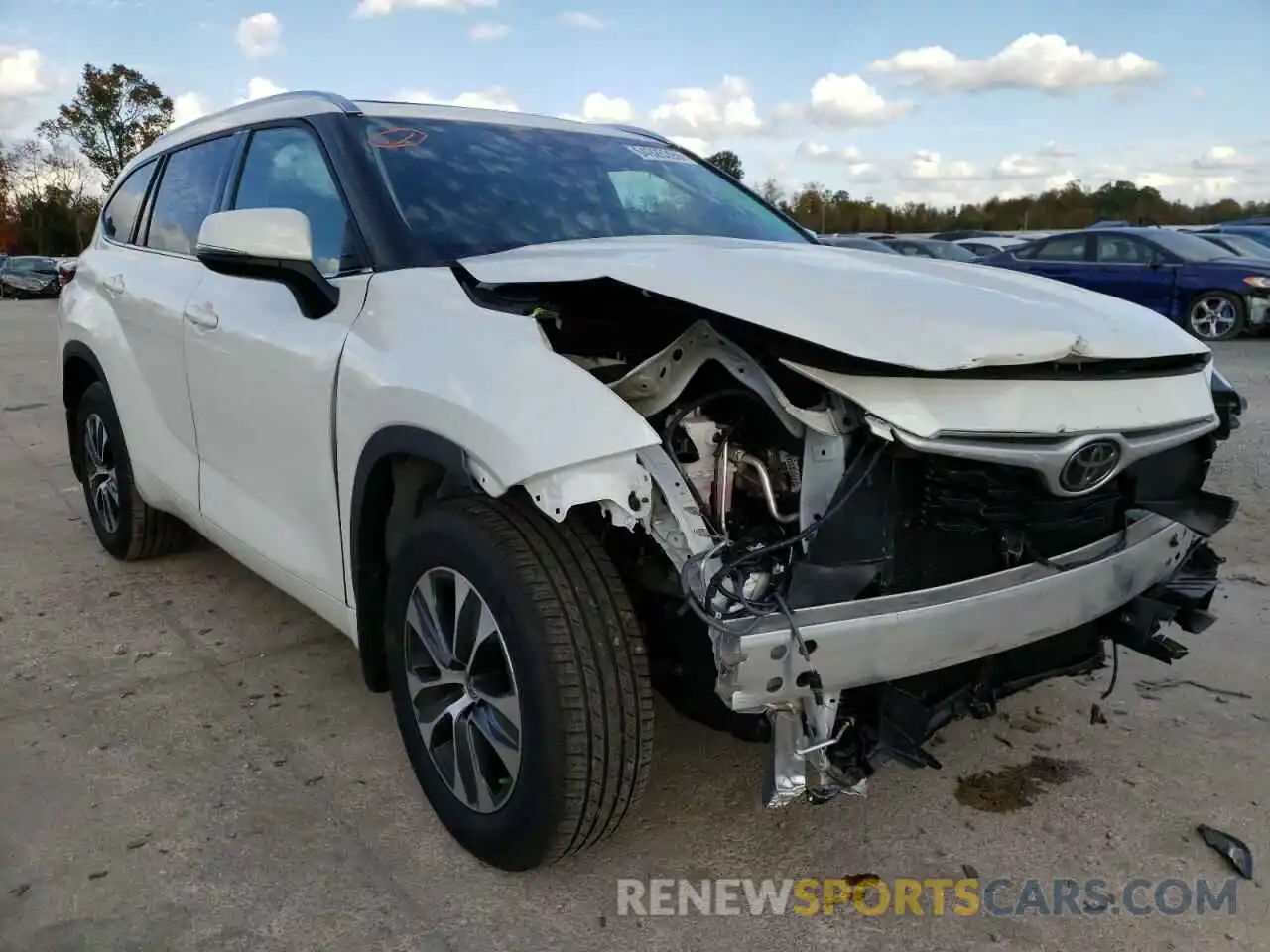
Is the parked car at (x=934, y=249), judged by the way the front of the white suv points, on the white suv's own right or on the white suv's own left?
on the white suv's own left

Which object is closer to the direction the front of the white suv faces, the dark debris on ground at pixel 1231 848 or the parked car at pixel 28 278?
the dark debris on ground

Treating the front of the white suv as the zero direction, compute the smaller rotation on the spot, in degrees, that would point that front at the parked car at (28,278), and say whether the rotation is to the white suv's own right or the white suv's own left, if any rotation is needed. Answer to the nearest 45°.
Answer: approximately 180°

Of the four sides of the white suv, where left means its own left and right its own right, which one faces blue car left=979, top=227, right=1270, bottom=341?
left

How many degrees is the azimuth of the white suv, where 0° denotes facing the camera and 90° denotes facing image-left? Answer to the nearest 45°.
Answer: approximately 315°

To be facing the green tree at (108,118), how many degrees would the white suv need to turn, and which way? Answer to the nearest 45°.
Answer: approximately 180°

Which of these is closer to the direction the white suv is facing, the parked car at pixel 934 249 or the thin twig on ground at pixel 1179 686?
the thin twig on ground
